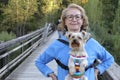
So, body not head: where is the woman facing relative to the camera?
toward the camera
